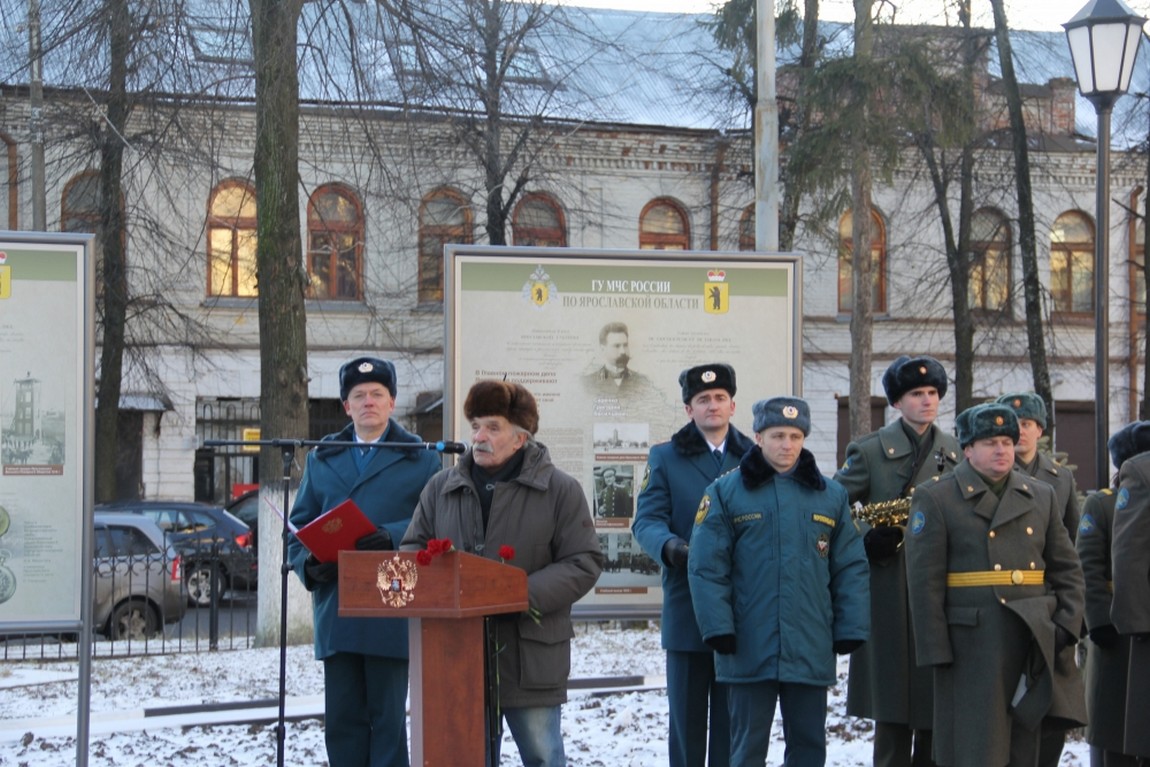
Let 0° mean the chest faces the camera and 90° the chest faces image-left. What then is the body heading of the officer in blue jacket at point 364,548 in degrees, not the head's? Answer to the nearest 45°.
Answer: approximately 0°

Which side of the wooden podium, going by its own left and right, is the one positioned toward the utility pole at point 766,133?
back

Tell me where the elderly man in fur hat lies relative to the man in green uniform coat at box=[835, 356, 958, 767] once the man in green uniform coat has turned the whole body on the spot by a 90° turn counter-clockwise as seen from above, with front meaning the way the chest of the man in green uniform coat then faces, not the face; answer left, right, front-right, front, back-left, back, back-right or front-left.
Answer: back

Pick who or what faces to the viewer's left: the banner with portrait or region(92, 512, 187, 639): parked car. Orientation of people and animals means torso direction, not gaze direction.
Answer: the parked car

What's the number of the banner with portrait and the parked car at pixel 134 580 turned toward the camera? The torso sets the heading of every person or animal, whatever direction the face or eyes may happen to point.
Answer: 1

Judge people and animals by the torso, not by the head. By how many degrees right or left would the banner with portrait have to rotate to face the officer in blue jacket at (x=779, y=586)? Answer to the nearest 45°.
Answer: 0° — it already faces them

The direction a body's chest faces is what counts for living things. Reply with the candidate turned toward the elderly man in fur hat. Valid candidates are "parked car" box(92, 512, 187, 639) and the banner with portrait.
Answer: the banner with portrait

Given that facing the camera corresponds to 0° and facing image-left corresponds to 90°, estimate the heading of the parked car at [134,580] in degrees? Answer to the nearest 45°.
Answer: approximately 90°

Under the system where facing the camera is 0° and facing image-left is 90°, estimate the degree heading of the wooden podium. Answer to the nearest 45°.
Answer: approximately 45°
